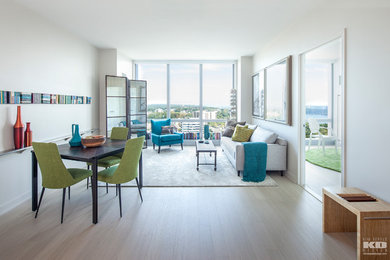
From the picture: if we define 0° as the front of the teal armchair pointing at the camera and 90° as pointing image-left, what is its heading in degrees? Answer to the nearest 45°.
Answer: approximately 315°

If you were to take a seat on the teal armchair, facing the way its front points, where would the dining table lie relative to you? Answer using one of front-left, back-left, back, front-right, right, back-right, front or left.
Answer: front-right

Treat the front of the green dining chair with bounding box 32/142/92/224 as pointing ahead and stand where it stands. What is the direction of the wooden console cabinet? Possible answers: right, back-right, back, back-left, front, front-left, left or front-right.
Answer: right

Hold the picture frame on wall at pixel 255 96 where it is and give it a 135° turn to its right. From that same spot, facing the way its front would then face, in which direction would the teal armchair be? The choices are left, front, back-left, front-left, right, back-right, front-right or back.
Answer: back-left

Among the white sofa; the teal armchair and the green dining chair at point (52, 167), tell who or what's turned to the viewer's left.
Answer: the white sofa

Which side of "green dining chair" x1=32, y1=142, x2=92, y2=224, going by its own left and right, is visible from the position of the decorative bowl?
front

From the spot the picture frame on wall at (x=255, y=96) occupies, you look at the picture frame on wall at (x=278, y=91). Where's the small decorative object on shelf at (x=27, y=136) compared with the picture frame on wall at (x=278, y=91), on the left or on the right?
right

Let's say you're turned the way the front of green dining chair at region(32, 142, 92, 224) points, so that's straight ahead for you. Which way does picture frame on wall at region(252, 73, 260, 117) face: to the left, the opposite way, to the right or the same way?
to the left

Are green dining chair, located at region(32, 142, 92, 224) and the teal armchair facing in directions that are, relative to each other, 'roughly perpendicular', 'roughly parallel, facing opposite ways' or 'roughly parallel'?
roughly perpendicular

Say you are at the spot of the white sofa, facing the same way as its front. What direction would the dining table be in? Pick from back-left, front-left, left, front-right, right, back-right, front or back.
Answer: front-left

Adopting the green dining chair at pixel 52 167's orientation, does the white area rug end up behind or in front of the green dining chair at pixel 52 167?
in front

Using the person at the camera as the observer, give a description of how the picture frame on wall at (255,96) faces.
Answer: facing to the left of the viewer

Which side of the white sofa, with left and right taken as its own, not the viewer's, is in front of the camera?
left

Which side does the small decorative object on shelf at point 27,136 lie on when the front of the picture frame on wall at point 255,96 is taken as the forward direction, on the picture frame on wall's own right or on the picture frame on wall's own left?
on the picture frame on wall's own left
